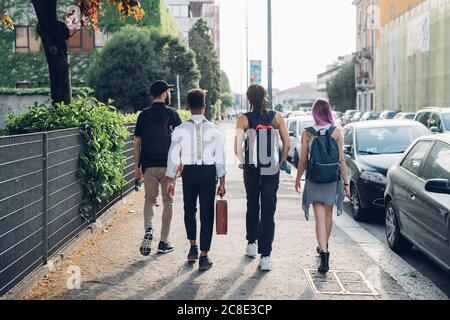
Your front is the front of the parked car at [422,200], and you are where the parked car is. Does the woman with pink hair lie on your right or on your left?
on your right

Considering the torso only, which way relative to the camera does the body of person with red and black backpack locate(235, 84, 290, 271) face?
away from the camera

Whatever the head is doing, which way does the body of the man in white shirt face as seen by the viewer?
away from the camera

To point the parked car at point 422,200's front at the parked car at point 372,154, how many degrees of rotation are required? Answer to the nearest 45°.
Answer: approximately 135° to its left

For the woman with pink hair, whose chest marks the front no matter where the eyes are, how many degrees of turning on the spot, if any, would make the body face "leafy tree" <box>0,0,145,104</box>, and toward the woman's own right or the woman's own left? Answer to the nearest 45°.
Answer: approximately 45° to the woman's own left

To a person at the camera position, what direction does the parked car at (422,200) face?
facing the viewer and to the right of the viewer

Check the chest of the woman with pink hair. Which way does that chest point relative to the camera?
away from the camera

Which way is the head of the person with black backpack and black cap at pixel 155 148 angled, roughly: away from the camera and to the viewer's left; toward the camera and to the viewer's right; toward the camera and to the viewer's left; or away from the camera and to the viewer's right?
away from the camera and to the viewer's right

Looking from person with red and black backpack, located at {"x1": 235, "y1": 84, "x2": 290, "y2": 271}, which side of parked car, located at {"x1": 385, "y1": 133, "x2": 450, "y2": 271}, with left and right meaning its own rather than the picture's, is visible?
right

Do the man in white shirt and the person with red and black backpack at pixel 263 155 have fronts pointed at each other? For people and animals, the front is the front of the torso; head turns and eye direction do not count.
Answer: no

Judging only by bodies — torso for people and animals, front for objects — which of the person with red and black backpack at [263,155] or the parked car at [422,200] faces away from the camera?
the person with red and black backpack

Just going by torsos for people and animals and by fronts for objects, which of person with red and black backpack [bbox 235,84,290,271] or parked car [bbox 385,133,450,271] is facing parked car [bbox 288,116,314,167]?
the person with red and black backpack

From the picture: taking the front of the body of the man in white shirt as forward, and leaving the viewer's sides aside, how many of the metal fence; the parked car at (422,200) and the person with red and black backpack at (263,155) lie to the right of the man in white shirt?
2

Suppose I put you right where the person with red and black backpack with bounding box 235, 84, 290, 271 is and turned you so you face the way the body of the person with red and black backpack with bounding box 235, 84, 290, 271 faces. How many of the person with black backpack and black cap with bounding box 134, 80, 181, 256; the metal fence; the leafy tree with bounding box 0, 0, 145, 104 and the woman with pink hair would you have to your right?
1

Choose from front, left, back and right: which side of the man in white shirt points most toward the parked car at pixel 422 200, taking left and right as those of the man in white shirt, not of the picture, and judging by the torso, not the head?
right

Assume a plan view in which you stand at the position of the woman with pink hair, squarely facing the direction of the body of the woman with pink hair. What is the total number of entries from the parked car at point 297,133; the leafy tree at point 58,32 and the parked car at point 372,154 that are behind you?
0

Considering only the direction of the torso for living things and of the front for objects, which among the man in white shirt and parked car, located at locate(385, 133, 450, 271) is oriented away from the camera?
the man in white shirt

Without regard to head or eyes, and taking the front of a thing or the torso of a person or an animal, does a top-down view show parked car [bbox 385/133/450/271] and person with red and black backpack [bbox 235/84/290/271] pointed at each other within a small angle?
no

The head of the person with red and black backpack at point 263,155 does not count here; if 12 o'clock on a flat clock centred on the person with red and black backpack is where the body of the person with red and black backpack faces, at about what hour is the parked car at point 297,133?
The parked car is roughly at 12 o'clock from the person with red and black backpack.
